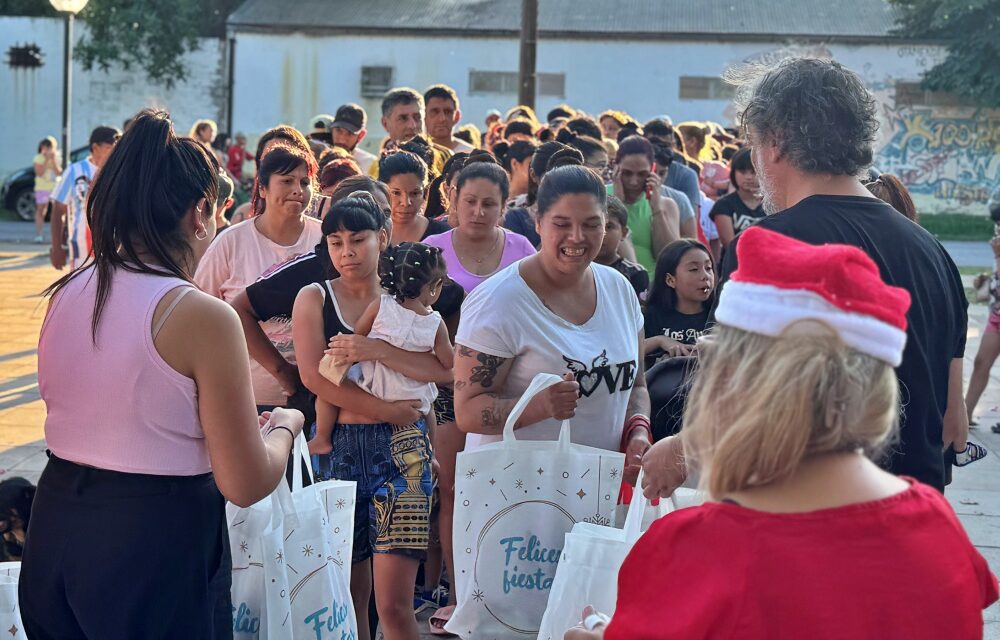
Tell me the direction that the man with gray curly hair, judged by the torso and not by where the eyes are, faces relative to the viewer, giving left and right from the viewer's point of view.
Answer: facing away from the viewer and to the left of the viewer

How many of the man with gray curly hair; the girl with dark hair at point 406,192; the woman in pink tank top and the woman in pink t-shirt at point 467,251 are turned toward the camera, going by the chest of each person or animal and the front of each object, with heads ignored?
2

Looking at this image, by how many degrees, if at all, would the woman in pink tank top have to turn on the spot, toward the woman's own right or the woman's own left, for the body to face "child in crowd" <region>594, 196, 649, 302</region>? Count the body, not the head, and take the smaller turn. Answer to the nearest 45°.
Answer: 0° — they already face them

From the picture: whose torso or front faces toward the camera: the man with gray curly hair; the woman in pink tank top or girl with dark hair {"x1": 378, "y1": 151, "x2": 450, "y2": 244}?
the girl with dark hair

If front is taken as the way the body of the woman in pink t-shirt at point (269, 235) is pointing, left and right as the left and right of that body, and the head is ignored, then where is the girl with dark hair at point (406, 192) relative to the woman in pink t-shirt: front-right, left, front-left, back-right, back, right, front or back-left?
left

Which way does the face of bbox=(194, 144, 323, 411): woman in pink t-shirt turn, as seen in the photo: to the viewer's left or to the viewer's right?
to the viewer's right

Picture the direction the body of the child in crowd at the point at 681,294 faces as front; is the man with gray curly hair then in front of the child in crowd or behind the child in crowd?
in front

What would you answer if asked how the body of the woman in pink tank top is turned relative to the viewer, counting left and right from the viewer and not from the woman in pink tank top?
facing away from the viewer and to the right of the viewer

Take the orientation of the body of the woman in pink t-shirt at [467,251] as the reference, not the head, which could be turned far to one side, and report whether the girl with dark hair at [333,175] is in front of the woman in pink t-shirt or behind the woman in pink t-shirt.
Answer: behind

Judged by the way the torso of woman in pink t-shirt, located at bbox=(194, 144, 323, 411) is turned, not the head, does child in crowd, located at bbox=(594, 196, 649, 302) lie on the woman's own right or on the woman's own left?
on the woman's own left

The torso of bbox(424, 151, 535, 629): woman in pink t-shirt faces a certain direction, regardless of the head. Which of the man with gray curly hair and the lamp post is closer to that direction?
the man with gray curly hair

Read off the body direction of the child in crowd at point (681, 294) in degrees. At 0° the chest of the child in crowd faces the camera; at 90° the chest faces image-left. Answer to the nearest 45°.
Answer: approximately 315°

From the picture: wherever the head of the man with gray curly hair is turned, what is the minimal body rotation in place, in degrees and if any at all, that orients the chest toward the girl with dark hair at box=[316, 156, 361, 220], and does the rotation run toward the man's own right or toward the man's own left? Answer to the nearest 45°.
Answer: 0° — they already face them

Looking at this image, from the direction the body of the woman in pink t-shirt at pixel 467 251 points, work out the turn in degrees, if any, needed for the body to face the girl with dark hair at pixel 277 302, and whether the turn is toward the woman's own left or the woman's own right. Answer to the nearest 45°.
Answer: approximately 45° to the woman's own right

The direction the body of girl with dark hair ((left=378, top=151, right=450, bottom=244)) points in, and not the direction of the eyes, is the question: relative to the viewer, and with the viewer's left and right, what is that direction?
facing the viewer

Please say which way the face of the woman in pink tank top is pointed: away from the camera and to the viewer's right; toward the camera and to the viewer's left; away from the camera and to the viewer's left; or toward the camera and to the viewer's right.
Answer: away from the camera and to the viewer's right

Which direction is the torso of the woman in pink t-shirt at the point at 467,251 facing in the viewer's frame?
toward the camera

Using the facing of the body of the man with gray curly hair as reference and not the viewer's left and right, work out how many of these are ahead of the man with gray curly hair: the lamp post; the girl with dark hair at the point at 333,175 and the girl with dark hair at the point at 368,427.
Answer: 3
